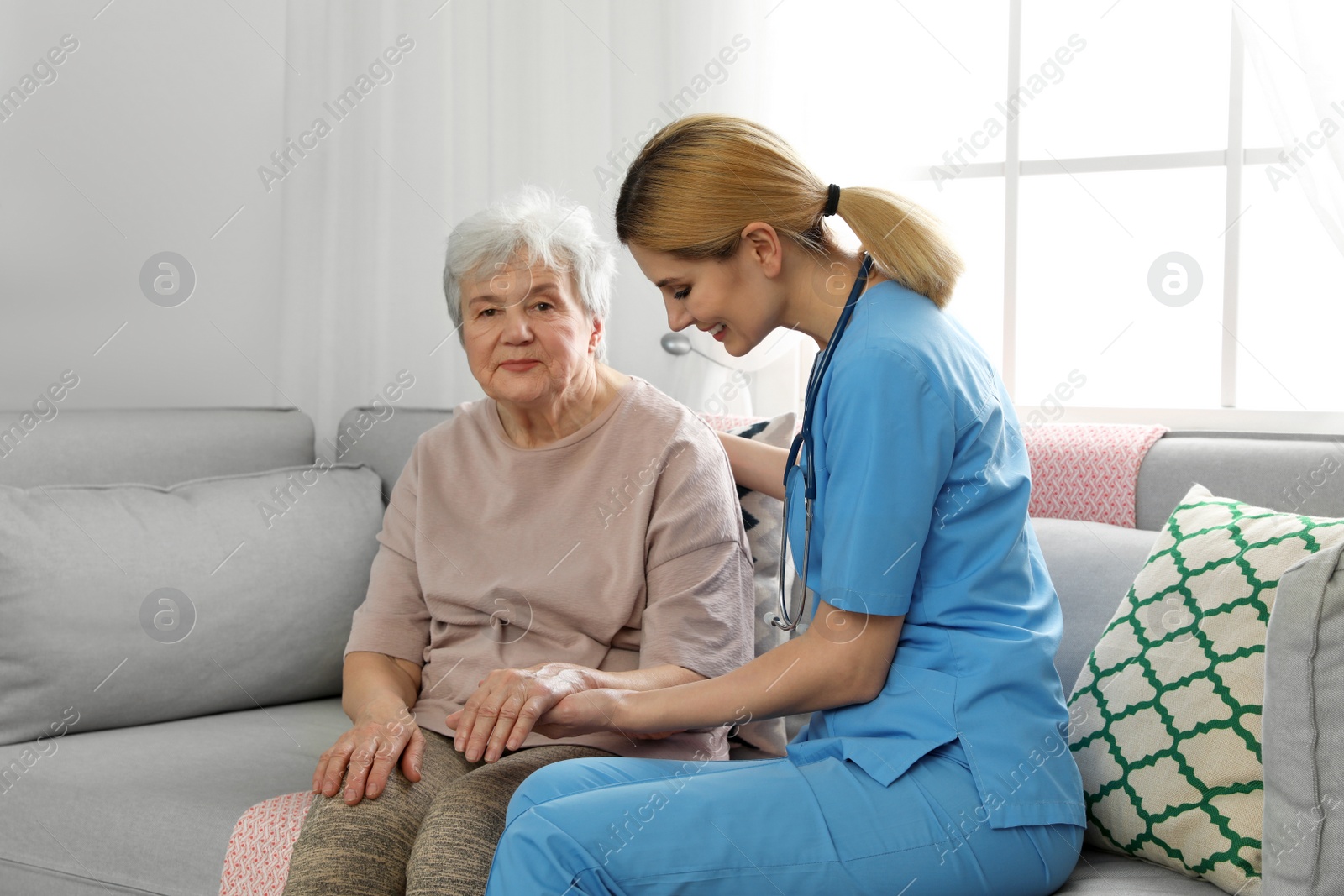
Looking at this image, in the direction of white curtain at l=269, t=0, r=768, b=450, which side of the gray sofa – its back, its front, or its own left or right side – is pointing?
back

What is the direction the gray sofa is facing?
toward the camera

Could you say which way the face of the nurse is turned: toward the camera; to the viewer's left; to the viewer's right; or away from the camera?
to the viewer's left

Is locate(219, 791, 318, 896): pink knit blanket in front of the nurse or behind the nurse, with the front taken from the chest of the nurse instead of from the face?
in front

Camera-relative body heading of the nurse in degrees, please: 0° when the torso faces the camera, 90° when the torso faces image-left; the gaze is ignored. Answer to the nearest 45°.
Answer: approximately 90°
